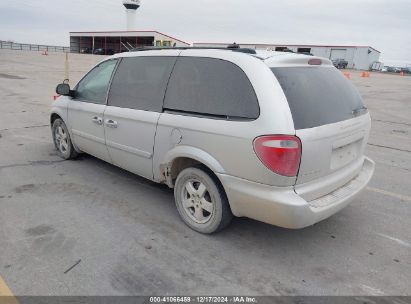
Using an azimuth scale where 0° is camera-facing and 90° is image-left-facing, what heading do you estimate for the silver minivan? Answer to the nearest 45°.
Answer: approximately 135°
